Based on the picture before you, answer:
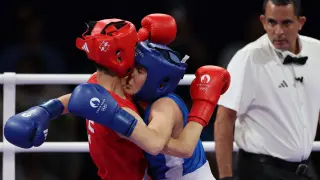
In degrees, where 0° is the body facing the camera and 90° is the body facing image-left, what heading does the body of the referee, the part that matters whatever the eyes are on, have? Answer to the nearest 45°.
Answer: approximately 315°

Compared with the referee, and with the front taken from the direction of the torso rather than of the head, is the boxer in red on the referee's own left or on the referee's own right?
on the referee's own right

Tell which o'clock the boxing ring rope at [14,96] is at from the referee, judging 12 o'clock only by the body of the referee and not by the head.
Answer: The boxing ring rope is roughly at 4 o'clock from the referee.

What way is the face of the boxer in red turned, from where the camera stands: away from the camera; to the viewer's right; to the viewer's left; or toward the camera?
to the viewer's right
